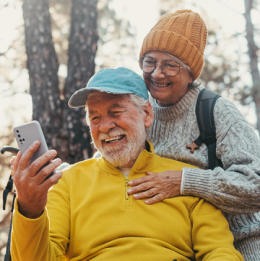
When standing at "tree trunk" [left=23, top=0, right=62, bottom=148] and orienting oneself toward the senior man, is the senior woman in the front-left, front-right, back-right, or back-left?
front-left

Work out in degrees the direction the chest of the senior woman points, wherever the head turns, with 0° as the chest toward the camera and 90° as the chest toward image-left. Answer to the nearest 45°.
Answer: approximately 45°

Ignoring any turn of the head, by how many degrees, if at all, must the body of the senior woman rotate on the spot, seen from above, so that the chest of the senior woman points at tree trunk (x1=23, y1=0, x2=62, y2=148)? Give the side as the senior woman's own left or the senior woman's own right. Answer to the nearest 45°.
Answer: approximately 90° to the senior woman's own right

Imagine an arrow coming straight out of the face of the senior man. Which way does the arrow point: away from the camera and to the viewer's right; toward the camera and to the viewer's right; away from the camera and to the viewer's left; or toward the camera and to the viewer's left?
toward the camera and to the viewer's left

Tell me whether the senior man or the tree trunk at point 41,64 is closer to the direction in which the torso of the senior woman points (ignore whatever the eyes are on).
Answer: the senior man

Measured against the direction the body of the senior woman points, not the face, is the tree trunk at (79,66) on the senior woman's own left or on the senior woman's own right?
on the senior woman's own right

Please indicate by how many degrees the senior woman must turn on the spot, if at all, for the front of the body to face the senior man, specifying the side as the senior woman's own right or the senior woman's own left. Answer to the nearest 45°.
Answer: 0° — they already face them

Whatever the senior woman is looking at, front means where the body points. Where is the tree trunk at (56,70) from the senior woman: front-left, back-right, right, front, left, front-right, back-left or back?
right

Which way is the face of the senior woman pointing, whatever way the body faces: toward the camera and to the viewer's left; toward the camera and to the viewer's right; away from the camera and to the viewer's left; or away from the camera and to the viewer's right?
toward the camera and to the viewer's left
